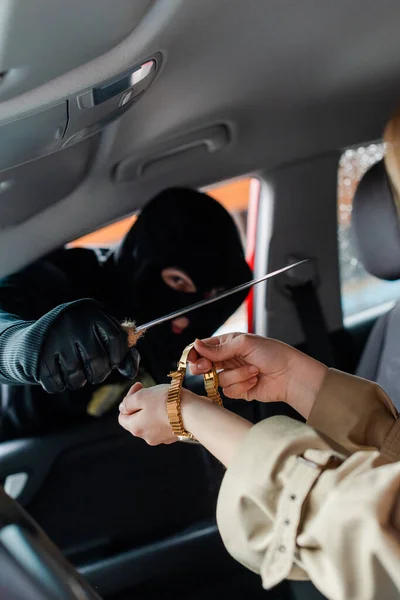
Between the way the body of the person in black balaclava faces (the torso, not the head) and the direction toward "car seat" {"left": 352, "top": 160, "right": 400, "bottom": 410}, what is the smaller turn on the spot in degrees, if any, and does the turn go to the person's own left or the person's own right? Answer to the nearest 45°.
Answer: approximately 45° to the person's own left

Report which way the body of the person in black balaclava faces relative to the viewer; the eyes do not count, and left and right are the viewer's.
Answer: facing the viewer and to the right of the viewer
